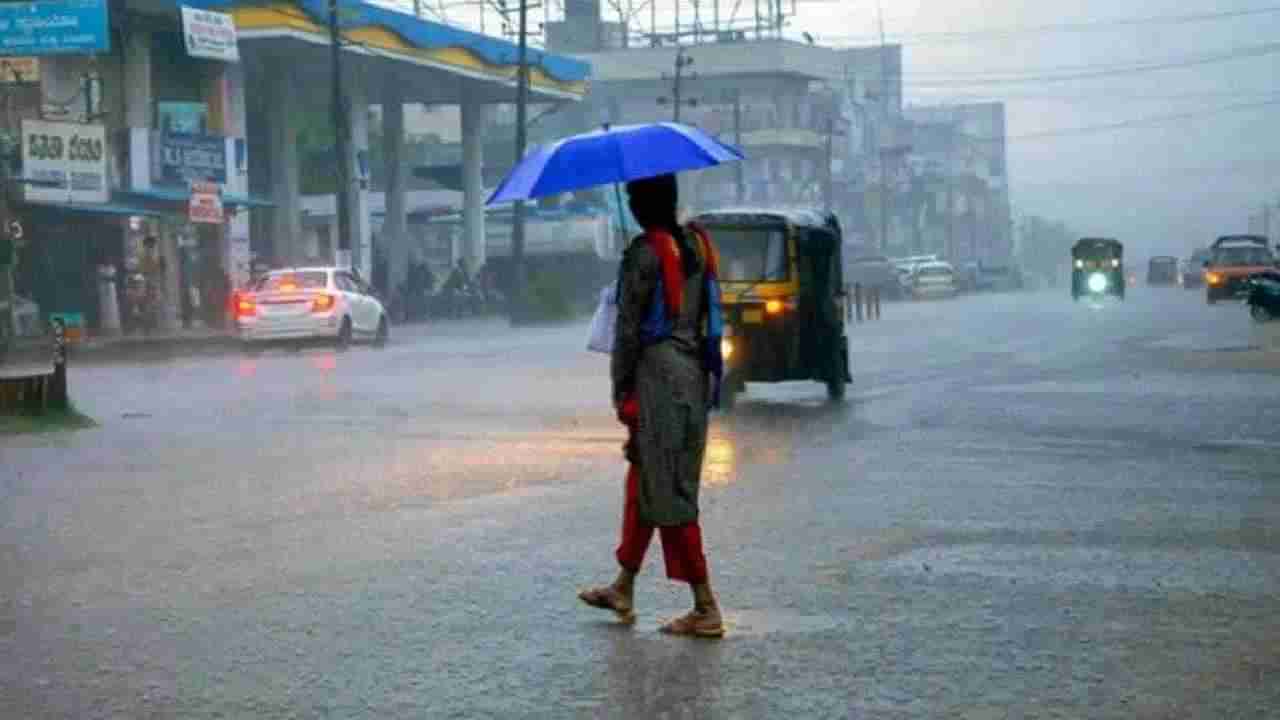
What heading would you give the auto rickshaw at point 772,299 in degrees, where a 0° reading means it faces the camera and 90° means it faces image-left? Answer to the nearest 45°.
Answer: approximately 45°

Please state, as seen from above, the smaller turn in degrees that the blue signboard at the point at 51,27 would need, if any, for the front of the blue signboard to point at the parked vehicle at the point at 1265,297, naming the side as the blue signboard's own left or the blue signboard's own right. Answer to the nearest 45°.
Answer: approximately 90° to the blue signboard's own left

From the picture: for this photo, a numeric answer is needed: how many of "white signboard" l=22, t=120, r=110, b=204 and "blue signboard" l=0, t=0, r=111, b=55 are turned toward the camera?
2

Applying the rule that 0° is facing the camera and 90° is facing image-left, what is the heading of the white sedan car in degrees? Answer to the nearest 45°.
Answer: approximately 225°

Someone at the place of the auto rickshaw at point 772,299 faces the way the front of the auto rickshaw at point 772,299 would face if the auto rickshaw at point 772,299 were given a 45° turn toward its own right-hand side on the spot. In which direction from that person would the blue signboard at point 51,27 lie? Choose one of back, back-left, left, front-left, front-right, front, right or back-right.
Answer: front-right

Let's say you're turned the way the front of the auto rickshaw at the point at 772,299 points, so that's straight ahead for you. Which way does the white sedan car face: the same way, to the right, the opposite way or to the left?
the opposite way

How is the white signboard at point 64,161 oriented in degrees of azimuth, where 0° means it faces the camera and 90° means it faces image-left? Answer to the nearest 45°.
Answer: approximately 0°

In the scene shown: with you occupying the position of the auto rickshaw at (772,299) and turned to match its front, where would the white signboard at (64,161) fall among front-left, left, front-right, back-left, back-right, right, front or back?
right

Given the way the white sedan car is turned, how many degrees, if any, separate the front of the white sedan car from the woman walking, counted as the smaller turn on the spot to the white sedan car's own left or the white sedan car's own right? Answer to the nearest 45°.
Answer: approximately 135° to the white sedan car's own right
